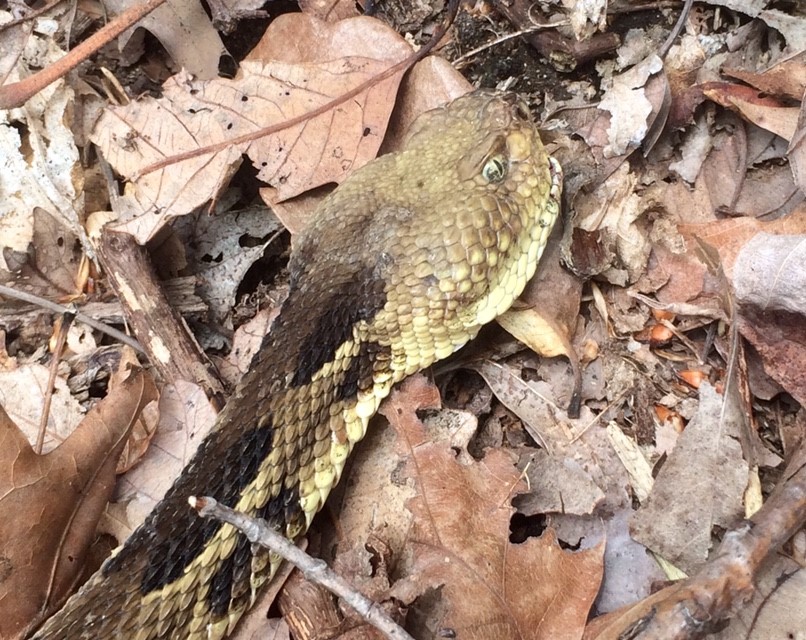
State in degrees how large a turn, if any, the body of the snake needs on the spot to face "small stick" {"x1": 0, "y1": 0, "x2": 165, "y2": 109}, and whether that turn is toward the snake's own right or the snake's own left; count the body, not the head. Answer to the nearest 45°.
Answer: approximately 45° to the snake's own left

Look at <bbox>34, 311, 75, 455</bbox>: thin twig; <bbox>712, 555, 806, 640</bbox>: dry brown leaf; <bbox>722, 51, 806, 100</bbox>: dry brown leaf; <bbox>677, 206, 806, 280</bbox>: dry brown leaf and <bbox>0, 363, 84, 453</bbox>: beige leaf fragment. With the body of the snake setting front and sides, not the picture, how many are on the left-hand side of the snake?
2

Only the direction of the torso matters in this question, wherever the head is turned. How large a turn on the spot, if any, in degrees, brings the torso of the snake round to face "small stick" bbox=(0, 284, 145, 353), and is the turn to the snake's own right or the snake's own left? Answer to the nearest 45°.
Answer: approximately 90° to the snake's own left

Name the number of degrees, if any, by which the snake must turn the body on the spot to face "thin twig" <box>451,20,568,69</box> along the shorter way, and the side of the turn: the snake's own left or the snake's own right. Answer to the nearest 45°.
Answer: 0° — it already faces it

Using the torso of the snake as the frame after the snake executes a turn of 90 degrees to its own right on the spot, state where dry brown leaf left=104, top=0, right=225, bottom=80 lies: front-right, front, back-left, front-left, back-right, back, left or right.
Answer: back-left

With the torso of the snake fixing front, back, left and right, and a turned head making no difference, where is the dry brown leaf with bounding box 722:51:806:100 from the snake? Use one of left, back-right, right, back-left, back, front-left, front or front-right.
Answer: front-right

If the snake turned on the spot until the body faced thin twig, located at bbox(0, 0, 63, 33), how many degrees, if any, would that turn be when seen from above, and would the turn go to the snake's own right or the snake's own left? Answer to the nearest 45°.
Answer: approximately 45° to the snake's own left

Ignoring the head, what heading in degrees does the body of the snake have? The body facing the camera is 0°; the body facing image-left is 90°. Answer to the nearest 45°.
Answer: approximately 225°

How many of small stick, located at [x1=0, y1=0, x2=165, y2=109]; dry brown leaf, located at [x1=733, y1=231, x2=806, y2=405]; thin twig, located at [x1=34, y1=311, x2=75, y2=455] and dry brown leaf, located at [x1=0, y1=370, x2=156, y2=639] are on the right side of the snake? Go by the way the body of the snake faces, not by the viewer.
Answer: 1

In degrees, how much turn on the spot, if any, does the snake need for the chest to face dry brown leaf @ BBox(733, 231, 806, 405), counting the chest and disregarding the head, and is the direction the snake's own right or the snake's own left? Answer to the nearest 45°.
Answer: approximately 90° to the snake's own right

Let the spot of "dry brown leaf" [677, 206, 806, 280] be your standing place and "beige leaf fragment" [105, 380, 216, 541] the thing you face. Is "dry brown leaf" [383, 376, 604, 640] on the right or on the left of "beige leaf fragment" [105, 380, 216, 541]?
left

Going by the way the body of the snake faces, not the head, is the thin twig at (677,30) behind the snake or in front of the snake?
in front
